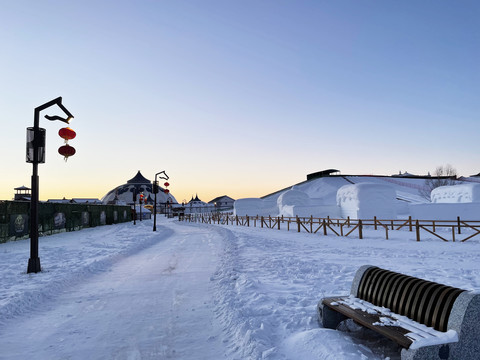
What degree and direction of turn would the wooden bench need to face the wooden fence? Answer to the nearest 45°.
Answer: approximately 135° to its right

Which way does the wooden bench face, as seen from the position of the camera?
facing the viewer and to the left of the viewer

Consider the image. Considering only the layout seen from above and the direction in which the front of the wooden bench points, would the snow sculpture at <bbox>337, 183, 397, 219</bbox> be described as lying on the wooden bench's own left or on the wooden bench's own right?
on the wooden bench's own right

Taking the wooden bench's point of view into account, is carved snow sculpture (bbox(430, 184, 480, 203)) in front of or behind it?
behind
